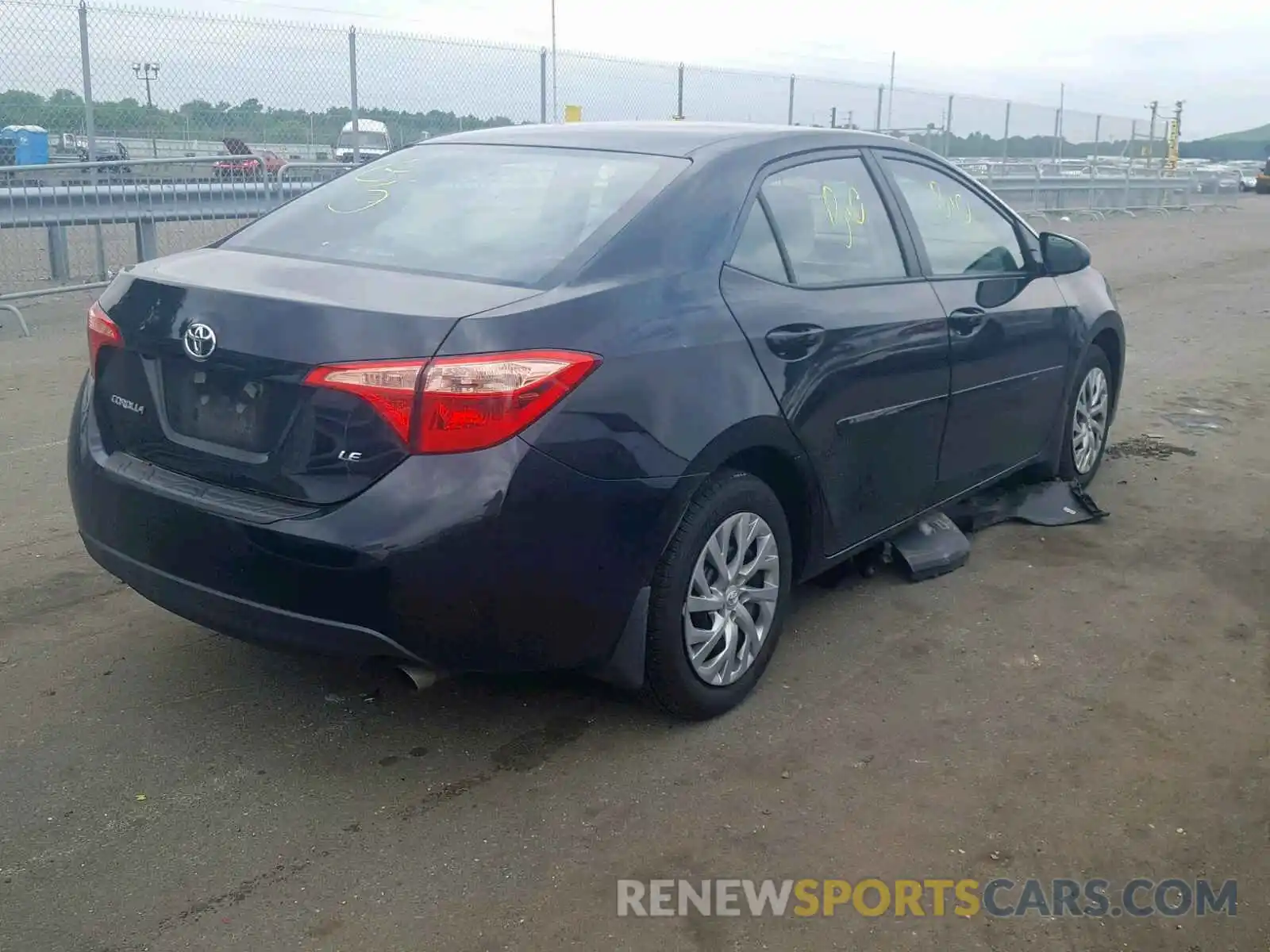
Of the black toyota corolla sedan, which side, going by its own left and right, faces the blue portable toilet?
left

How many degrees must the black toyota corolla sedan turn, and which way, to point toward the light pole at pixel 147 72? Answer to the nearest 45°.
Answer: approximately 90° to its left

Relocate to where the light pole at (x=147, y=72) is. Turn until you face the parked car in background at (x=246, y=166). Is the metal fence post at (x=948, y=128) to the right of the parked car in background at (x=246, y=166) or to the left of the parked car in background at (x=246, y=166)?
left

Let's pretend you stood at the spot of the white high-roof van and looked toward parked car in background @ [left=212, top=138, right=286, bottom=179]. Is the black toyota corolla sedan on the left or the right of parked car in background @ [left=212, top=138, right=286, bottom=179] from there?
left

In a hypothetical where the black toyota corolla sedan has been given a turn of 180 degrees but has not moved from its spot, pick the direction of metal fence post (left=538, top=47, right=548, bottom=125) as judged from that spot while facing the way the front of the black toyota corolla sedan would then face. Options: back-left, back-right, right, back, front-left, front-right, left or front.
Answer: back-right

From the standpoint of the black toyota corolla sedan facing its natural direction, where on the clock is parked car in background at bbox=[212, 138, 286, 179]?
The parked car in background is roughly at 10 o'clock from the black toyota corolla sedan.

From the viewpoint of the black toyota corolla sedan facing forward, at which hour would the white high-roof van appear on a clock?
The white high-roof van is roughly at 10 o'clock from the black toyota corolla sedan.

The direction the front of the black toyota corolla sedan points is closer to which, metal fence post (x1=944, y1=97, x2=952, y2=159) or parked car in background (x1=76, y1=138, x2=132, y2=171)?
the metal fence post

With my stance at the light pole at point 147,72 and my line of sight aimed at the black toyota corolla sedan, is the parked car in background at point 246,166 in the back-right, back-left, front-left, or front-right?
front-left

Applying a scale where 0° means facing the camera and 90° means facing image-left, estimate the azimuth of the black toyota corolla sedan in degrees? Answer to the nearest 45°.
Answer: approximately 225°

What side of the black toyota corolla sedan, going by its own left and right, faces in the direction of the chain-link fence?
left
